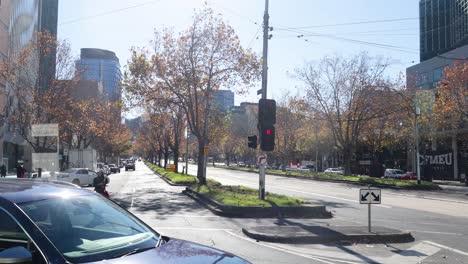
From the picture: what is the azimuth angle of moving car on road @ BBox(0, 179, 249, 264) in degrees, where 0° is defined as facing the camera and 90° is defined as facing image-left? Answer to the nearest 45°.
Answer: approximately 315°

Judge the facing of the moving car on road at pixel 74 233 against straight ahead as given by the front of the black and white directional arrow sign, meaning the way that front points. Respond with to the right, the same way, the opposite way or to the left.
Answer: to the left

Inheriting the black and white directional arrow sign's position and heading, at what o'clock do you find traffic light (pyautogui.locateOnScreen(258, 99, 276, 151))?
The traffic light is roughly at 5 o'clock from the black and white directional arrow sign.

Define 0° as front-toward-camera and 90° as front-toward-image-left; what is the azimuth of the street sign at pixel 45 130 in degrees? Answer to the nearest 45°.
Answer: approximately 0°

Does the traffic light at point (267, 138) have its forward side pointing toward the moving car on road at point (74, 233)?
yes

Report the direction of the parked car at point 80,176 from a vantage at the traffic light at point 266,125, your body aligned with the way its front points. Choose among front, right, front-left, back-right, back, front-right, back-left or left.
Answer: back-right

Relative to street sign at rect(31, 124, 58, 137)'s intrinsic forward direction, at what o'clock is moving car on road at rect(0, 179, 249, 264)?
The moving car on road is roughly at 12 o'clock from the street sign.

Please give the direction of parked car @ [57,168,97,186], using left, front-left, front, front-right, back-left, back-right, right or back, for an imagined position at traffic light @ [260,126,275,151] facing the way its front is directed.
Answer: back-right
